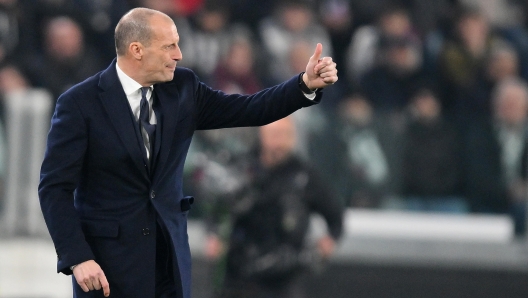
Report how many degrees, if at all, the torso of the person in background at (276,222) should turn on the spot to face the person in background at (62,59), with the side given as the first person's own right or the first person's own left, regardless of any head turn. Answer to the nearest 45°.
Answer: approximately 135° to the first person's own right

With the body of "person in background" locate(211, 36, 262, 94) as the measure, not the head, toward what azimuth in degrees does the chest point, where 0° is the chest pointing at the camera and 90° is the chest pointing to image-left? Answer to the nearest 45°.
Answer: approximately 0°

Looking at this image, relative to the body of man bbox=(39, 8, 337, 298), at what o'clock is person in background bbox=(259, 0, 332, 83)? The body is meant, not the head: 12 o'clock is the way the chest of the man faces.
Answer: The person in background is roughly at 8 o'clock from the man.

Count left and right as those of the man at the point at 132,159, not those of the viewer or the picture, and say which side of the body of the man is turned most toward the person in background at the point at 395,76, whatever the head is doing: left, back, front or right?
left

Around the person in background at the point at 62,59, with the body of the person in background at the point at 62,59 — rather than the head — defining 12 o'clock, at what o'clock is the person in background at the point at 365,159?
the person in background at the point at 365,159 is roughly at 10 o'clock from the person in background at the point at 62,59.

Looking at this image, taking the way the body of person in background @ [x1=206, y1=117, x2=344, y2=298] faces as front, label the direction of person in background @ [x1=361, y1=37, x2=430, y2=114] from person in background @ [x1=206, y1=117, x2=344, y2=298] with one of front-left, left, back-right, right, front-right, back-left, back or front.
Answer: back-left
